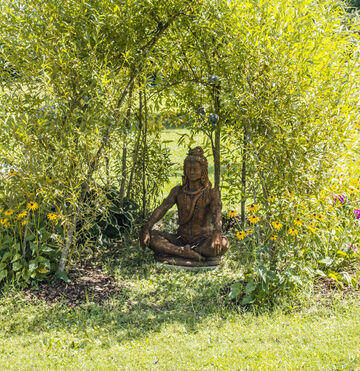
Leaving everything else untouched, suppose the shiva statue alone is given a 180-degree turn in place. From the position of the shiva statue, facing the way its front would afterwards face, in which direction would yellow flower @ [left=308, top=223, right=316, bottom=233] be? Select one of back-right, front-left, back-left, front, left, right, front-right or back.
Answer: right

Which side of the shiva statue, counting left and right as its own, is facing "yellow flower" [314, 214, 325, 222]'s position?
left

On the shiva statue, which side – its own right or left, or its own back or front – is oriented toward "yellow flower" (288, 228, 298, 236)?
left

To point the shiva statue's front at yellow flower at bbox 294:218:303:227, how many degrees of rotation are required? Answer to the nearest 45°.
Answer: approximately 90° to its left

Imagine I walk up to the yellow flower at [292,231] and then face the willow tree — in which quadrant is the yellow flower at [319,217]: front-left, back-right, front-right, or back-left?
back-right

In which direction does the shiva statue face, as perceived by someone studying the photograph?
facing the viewer and to the left of the viewer

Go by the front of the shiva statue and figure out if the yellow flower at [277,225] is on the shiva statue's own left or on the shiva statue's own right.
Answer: on the shiva statue's own left
